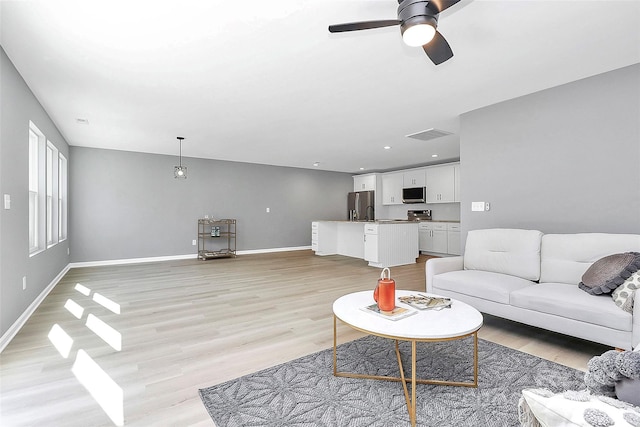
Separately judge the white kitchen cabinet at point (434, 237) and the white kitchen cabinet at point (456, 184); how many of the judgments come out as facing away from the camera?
0

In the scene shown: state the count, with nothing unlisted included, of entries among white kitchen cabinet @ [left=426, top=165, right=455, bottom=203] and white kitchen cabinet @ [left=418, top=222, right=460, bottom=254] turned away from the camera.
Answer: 0

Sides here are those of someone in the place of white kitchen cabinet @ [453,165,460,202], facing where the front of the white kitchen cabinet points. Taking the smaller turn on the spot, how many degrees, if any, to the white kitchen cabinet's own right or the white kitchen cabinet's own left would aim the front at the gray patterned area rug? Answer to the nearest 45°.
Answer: approximately 45° to the white kitchen cabinet's own left

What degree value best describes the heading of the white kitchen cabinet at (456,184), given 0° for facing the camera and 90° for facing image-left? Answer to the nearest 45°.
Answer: approximately 45°

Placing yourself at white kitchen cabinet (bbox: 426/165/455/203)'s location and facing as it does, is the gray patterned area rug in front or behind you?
in front

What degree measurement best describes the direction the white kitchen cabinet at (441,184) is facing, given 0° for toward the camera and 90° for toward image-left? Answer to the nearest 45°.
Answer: approximately 45°

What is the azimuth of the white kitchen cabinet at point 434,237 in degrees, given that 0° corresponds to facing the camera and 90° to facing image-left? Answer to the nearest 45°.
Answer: approximately 45°

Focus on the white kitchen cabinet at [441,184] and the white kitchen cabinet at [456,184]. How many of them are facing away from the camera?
0
